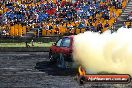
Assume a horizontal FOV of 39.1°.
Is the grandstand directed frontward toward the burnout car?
yes

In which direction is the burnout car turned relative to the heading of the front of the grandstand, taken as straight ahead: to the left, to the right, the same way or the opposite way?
to the right

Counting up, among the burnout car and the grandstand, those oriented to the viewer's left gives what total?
1

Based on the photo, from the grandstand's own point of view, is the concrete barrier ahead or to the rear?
ahead

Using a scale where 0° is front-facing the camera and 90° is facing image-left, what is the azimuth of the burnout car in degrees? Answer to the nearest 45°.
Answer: approximately 90°

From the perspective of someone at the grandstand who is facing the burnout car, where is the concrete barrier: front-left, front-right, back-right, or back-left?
front-right

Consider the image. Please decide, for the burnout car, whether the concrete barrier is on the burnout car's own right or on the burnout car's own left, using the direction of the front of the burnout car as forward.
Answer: on the burnout car's own right

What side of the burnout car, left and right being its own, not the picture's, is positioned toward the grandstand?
right

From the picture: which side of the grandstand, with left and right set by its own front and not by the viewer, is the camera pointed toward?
front
